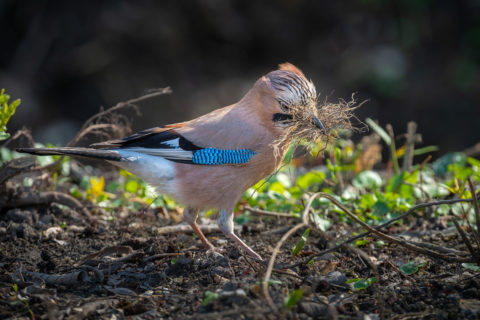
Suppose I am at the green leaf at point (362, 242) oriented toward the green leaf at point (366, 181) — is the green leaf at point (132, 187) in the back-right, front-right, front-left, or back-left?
front-left

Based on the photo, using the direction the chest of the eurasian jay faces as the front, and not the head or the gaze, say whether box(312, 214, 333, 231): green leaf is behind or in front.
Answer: in front

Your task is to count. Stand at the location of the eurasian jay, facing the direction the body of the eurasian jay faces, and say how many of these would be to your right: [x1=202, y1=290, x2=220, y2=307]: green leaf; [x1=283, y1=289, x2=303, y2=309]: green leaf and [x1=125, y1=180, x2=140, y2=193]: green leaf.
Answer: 2

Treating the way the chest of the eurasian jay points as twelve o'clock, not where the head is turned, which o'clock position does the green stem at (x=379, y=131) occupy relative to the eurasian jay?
The green stem is roughly at 11 o'clock from the eurasian jay.

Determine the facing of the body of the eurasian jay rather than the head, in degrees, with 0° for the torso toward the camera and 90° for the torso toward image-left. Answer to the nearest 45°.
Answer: approximately 270°

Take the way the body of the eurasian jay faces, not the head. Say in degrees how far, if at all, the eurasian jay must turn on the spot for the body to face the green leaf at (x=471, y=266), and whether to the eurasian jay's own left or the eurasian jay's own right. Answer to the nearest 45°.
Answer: approximately 45° to the eurasian jay's own right

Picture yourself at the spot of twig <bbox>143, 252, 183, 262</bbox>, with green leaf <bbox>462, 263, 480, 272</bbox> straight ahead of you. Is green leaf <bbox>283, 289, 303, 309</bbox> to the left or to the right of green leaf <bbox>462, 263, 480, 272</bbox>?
right

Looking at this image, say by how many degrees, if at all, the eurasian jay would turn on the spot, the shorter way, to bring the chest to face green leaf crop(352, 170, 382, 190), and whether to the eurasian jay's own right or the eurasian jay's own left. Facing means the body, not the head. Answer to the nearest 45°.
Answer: approximately 45° to the eurasian jay's own left

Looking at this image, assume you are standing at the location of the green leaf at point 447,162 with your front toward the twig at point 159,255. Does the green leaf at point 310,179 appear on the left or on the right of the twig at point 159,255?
right

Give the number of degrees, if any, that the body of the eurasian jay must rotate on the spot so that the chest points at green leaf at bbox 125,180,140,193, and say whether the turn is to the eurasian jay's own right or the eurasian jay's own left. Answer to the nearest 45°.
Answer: approximately 135° to the eurasian jay's own left

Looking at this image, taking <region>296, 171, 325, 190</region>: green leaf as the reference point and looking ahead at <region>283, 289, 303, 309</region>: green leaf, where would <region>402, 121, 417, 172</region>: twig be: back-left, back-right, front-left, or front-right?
back-left
